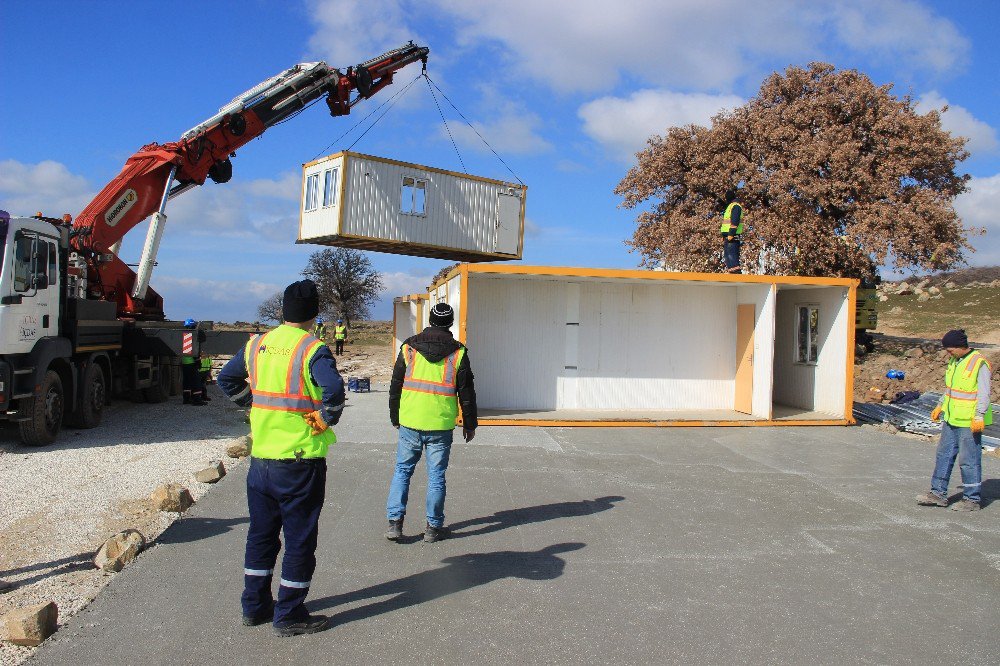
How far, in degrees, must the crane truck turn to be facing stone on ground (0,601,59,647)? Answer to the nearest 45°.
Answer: approximately 45° to its left

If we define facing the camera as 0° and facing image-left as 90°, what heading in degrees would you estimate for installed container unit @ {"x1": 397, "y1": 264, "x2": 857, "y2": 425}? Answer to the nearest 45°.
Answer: approximately 0°

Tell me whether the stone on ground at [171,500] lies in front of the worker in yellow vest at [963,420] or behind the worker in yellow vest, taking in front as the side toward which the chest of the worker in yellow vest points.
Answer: in front

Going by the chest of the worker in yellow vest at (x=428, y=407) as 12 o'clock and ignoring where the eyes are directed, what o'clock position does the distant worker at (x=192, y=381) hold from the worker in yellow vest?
The distant worker is roughly at 11 o'clock from the worker in yellow vest.

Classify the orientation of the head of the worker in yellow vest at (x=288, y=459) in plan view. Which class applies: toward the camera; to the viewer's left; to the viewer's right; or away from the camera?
away from the camera

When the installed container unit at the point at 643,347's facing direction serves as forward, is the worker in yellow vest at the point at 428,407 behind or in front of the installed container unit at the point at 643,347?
in front

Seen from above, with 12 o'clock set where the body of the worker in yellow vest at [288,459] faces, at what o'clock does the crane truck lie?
The crane truck is roughly at 10 o'clock from the worker in yellow vest.

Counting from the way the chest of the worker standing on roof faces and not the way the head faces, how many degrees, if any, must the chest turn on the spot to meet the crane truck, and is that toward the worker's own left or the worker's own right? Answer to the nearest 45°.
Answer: approximately 45° to the worker's own left

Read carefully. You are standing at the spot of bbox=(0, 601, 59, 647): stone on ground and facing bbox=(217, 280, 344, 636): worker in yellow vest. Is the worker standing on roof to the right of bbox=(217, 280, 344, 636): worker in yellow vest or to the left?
left

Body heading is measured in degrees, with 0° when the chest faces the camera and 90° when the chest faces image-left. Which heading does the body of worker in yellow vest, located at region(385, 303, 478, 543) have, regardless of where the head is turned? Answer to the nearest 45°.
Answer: approximately 180°

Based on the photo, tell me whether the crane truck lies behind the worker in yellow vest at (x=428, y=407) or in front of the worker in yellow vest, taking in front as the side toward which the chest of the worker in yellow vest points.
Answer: in front

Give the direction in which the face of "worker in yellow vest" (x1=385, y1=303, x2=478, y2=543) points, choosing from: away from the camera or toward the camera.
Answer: away from the camera

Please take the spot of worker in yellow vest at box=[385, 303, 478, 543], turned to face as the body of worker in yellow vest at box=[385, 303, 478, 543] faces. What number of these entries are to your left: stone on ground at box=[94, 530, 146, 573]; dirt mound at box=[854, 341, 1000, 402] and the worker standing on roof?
1
